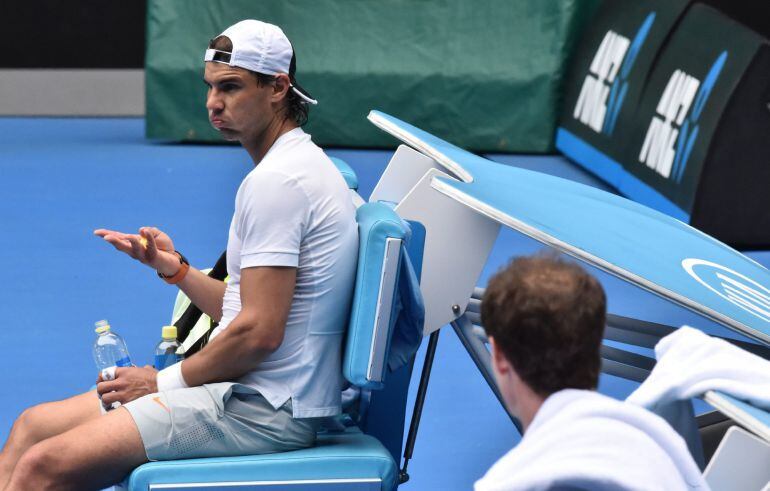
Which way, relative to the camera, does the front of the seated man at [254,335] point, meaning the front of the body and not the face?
to the viewer's left

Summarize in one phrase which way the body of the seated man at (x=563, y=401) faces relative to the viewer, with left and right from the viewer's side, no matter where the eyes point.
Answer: facing away from the viewer and to the left of the viewer

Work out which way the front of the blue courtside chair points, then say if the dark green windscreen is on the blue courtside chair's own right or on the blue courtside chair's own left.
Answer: on the blue courtside chair's own right

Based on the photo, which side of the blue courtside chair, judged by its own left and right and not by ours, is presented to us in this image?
left

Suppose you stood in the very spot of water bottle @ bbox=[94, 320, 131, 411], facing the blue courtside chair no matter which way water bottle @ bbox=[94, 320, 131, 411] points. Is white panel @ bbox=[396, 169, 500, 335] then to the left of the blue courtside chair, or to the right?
left

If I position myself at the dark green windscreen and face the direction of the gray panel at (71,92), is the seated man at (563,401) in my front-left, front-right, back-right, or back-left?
back-left

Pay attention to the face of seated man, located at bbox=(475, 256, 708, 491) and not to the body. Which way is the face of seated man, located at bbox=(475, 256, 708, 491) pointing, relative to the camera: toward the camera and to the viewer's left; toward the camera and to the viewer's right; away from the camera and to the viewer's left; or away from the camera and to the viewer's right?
away from the camera and to the viewer's left
